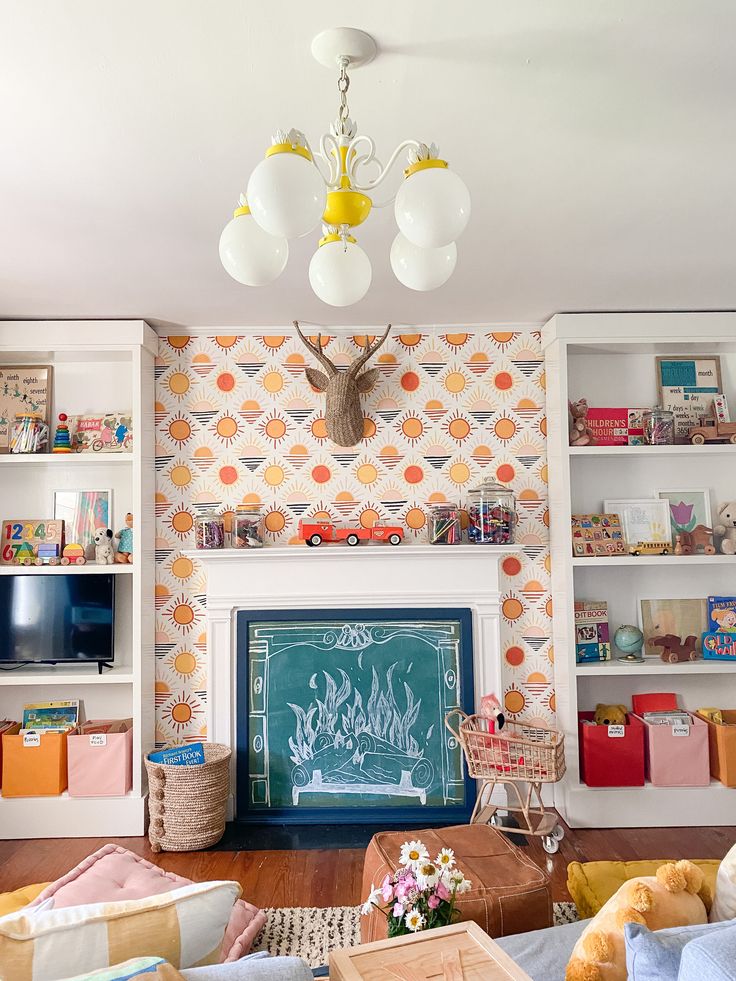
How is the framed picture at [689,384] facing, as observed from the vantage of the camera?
facing the viewer

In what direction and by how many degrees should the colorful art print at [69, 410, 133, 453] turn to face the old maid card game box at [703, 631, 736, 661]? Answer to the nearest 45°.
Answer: approximately 90° to its left

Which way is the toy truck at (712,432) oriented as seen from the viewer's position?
to the viewer's left

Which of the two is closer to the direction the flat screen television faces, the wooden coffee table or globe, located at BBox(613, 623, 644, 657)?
the wooden coffee table

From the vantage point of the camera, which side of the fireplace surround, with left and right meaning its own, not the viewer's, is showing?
front

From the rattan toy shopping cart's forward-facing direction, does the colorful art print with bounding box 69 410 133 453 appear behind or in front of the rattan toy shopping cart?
behind

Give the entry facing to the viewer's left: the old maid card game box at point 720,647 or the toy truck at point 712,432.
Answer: the toy truck

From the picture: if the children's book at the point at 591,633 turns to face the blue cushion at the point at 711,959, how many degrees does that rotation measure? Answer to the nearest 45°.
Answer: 0° — it already faces it

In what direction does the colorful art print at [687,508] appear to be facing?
toward the camera

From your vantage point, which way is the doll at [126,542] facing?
toward the camera
